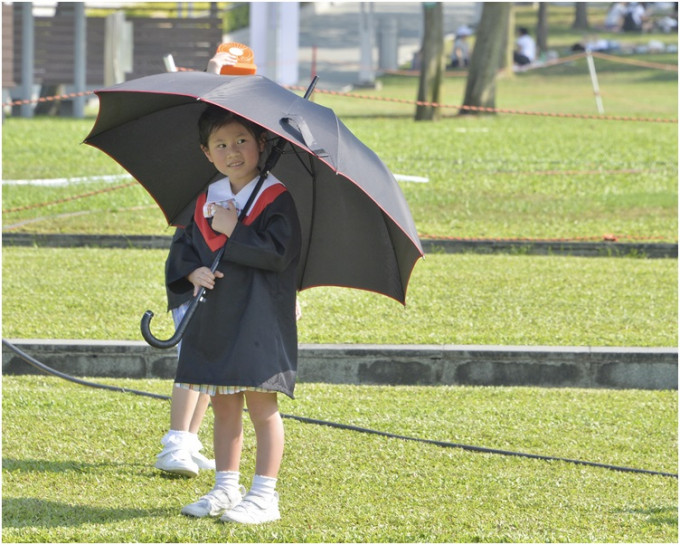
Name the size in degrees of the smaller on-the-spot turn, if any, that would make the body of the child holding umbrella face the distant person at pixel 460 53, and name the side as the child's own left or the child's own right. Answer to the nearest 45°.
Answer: approximately 135° to the child's own right

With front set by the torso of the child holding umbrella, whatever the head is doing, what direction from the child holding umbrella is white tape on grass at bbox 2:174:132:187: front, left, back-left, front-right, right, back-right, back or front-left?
back-right

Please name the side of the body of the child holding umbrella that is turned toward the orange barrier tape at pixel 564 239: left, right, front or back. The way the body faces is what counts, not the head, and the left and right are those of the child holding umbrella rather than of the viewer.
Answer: back

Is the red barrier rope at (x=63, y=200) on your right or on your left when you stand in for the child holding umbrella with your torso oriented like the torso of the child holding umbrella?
on your right

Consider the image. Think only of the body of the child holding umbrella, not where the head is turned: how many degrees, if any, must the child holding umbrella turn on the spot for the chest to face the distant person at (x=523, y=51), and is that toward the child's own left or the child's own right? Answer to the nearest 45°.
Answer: approximately 135° to the child's own right

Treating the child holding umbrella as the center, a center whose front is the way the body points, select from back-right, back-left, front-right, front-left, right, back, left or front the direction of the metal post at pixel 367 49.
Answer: back-right

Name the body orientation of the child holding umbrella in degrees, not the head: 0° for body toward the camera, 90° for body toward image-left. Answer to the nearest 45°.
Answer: approximately 45°

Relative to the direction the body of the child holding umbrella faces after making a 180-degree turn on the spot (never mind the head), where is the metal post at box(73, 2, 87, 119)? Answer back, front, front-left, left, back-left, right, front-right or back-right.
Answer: front-left

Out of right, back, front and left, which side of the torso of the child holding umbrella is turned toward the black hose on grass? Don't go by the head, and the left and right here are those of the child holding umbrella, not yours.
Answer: back

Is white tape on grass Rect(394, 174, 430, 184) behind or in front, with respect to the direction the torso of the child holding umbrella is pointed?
behind

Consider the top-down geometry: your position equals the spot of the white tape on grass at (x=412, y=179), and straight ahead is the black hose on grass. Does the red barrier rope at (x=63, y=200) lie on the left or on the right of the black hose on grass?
right
